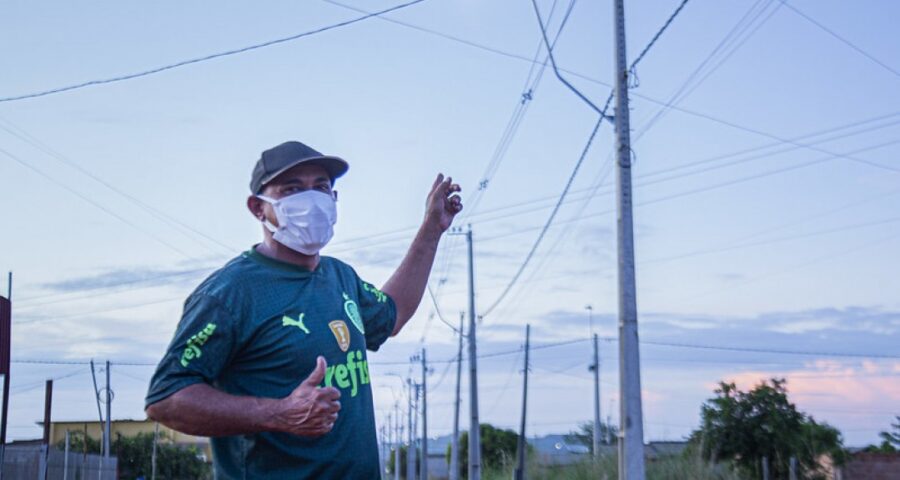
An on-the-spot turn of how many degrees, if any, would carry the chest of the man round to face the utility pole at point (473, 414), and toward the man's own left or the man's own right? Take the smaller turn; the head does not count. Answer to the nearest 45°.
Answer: approximately 135° to the man's own left

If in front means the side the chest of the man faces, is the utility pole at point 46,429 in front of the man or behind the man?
behind

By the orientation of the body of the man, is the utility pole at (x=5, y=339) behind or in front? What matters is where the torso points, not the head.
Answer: behind

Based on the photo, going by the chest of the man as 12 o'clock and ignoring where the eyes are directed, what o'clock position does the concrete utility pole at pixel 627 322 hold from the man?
The concrete utility pole is roughly at 8 o'clock from the man.

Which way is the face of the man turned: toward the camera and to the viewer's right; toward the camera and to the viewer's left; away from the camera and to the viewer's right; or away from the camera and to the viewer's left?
toward the camera and to the viewer's right
